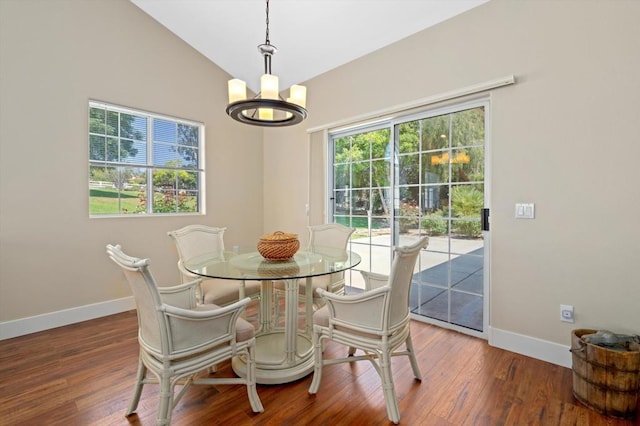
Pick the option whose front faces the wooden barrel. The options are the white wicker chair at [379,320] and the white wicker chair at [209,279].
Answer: the white wicker chair at [209,279]

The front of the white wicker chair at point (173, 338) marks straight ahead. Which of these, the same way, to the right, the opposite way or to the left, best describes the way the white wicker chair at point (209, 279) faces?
to the right

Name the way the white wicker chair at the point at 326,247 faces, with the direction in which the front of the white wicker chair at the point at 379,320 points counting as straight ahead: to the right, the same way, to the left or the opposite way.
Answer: to the left

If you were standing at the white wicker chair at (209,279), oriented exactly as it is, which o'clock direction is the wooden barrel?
The wooden barrel is roughly at 12 o'clock from the white wicker chair.

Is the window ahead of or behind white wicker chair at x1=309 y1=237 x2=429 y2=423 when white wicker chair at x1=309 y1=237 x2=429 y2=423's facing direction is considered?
ahead

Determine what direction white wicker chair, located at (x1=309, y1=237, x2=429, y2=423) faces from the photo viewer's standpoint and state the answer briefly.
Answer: facing away from the viewer and to the left of the viewer

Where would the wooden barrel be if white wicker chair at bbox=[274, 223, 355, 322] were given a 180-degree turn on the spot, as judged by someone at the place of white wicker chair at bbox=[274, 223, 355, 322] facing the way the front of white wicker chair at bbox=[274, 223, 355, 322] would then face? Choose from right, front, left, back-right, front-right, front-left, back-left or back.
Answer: right

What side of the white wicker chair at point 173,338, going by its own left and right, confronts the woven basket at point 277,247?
front

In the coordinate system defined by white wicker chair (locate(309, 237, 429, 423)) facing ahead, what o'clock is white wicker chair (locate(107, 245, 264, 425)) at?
white wicker chair (locate(107, 245, 264, 425)) is roughly at 10 o'clock from white wicker chair (locate(309, 237, 429, 423)).

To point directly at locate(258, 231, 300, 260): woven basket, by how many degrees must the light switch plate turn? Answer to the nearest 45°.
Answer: approximately 45° to its right

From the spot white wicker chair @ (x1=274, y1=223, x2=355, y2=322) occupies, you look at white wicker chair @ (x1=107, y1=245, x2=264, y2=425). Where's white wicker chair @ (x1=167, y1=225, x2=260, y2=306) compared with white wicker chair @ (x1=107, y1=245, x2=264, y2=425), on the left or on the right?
right

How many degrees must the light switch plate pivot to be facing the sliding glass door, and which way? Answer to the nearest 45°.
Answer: approximately 90° to its right

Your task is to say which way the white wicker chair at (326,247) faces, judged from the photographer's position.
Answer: facing the viewer and to the left of the viewer
